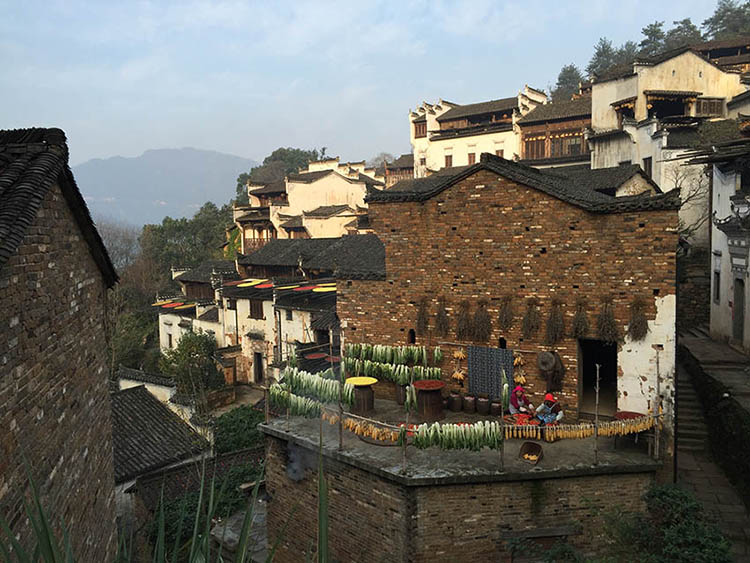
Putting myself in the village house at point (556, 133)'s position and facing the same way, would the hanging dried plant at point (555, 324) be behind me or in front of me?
in front

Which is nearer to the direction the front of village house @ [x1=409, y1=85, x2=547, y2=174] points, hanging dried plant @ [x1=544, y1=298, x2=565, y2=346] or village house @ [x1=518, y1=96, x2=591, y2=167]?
the hanging dried plant

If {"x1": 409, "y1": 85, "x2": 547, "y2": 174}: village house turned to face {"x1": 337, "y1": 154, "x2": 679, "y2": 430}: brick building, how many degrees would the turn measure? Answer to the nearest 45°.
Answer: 0° — it already faces it

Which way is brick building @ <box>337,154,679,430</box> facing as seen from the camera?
toward the camera

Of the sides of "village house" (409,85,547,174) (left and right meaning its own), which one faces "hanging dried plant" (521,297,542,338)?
front

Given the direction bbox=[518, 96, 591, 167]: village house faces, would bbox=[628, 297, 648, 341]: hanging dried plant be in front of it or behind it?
in front

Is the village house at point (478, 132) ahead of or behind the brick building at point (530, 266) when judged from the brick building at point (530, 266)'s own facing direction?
behind

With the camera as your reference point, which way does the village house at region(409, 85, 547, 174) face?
facing the viewer

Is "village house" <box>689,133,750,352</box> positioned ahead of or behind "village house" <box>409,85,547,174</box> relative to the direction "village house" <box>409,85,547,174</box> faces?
ahead

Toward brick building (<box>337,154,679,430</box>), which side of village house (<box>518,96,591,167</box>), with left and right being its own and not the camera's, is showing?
front

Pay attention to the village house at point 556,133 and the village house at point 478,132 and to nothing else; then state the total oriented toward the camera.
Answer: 2

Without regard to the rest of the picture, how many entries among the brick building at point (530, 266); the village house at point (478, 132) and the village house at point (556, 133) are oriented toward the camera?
3

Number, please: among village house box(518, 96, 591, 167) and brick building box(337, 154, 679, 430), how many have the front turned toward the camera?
2

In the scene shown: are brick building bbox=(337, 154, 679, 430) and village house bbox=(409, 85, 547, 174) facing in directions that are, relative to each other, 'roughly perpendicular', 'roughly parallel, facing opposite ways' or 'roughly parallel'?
roughly parallel

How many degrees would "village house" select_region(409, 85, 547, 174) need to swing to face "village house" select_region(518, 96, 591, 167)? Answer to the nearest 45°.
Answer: approximately 45° to its left

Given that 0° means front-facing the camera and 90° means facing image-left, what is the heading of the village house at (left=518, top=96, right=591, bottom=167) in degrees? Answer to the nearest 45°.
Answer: approximately 0°

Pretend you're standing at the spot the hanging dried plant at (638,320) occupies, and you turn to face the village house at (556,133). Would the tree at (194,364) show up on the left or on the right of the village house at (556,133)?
left

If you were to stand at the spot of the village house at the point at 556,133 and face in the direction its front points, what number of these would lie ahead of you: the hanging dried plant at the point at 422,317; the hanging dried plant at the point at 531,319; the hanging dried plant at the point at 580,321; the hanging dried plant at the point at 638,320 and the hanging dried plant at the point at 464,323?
5
